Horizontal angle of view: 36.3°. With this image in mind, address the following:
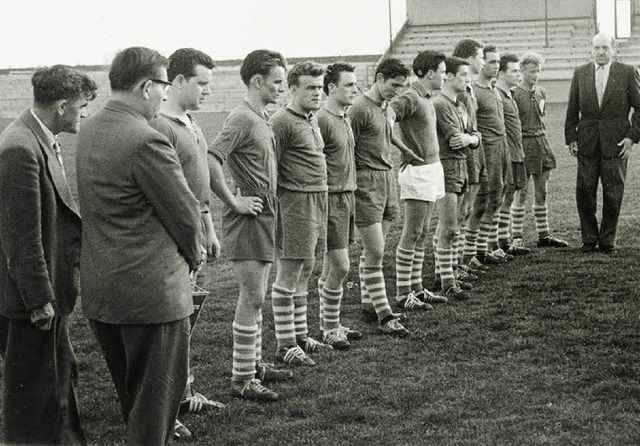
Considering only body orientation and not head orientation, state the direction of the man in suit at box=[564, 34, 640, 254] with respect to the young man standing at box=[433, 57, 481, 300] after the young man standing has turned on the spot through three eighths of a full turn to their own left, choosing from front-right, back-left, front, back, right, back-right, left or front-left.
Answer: front-right

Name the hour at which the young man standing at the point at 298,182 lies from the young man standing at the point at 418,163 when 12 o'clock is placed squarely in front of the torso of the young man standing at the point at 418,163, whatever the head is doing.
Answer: the young man standing at the point at 298,182 is roughly at 4 o'clock from the young man standing at the point at 418,163.

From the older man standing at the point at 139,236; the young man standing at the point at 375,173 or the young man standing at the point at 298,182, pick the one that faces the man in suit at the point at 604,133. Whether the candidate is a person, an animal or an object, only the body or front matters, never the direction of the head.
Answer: the older man standing

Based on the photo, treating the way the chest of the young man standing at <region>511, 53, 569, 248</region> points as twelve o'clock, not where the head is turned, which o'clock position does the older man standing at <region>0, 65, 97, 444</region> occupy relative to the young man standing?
The older man standing is roughly at 2 o'clock from the young man standing.

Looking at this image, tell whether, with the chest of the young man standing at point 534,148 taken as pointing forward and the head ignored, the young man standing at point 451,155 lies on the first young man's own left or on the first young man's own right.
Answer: on the first young man's own right

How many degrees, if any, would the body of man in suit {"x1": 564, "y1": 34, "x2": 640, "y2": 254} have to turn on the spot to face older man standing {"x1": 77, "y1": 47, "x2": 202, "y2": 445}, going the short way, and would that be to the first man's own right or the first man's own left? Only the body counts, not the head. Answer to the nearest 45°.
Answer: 0° — they already face them

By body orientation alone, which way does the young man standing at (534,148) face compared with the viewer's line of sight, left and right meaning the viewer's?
facing the viewer and to the right of the viewer

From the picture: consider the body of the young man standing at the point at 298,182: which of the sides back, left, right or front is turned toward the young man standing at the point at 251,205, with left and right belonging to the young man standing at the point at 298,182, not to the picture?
right

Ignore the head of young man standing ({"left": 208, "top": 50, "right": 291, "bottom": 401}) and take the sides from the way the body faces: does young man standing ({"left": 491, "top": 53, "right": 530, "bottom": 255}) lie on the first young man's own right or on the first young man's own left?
on the first young man's own left

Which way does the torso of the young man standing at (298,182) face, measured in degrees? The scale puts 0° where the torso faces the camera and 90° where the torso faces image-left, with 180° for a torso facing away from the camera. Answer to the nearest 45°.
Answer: approximately 315°

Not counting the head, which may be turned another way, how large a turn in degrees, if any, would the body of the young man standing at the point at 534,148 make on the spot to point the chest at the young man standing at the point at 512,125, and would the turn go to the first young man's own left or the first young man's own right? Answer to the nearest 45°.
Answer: approximately 45° to the first young man's own right

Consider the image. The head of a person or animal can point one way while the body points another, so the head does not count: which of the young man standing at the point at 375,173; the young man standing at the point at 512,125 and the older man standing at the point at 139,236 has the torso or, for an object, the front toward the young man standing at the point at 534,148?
the older man standing
